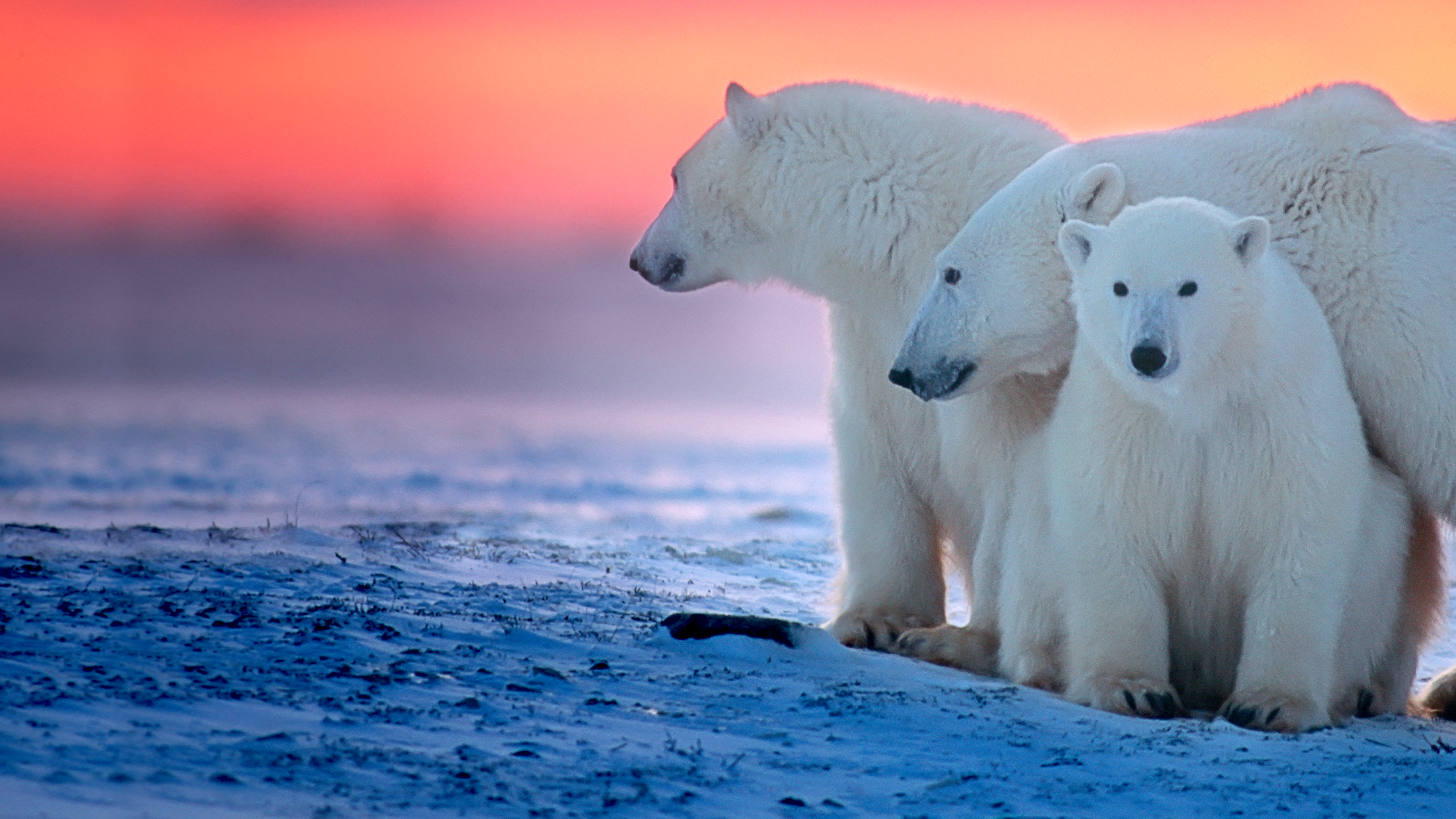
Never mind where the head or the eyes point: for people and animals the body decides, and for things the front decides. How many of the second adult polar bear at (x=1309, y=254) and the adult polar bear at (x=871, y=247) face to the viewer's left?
2

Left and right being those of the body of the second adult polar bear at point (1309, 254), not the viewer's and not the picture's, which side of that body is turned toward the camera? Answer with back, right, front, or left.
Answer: left

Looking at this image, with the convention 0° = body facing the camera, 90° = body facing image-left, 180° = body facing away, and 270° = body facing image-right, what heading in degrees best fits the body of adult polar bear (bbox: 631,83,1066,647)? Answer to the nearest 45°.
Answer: approximately 90°

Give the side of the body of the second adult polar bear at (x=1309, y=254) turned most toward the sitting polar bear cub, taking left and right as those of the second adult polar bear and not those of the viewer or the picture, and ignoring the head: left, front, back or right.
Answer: left

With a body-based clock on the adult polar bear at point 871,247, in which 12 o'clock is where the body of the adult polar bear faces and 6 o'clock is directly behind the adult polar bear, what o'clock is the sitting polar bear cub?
The sitting polar bear cub is roughly at 8 o'clock from the adult polar bear.
